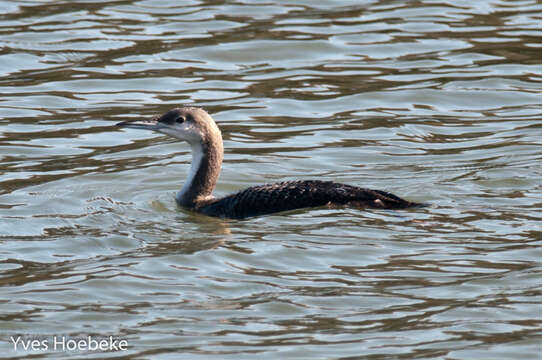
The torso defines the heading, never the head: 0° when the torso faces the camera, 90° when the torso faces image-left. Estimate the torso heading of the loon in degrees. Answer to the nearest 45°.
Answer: approximately 90°
